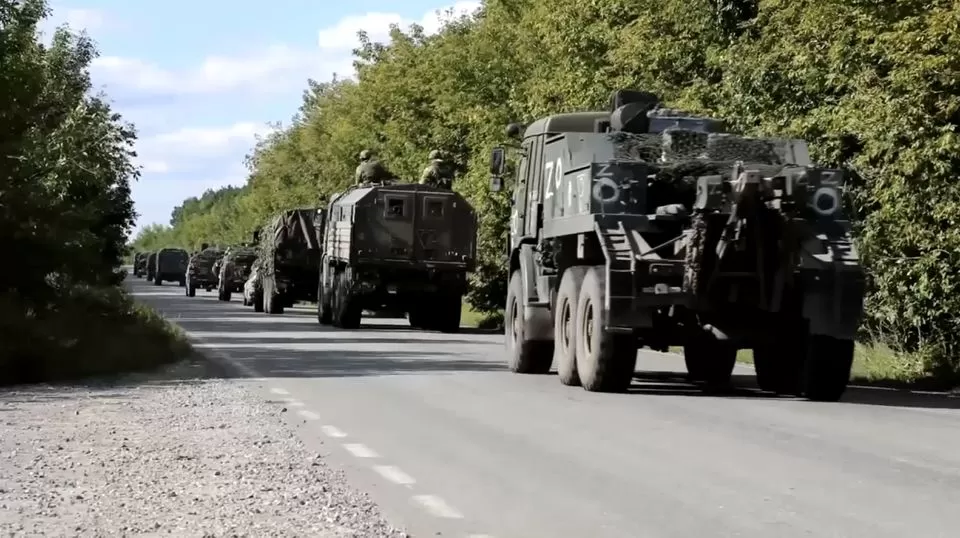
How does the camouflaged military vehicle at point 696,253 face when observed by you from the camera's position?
facing away from the viewer
